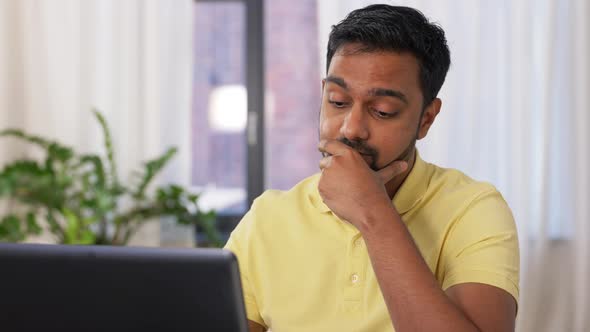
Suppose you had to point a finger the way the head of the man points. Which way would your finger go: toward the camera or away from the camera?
toward the camera

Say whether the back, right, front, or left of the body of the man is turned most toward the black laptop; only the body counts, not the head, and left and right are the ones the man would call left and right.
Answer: front

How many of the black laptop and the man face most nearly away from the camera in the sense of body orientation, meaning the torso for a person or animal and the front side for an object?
1

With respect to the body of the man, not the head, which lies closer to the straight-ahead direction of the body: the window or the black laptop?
the black laptop

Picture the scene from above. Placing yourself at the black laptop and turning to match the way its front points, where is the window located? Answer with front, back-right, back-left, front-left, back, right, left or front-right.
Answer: front

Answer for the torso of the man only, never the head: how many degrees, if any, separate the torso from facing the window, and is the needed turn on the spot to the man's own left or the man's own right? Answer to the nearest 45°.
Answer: approximately 135° to the man's own right

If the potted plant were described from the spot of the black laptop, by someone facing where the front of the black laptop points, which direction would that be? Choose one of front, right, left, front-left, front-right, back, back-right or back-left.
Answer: front

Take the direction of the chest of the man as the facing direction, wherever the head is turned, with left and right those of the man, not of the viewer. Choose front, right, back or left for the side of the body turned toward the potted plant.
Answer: right

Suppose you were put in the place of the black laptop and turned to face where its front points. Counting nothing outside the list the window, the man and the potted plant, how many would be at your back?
0

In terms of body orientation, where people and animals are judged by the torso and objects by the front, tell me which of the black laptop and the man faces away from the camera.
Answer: the black laptop

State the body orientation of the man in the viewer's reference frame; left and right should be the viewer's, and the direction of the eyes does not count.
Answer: facing the viewer and to the left of the viewer

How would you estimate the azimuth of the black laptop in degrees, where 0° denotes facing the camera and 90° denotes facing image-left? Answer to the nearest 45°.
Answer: approximately 180°
